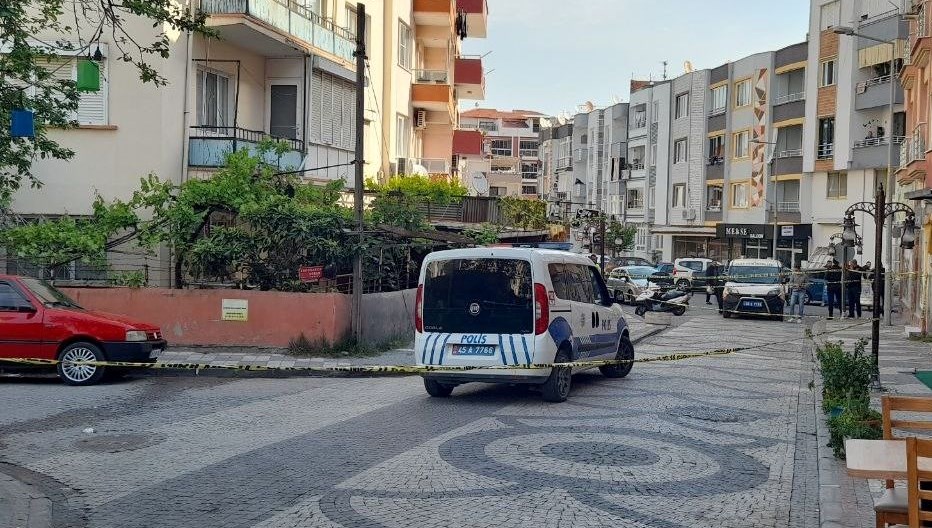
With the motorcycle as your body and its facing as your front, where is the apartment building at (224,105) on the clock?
The apartment building is roughly at 10 o'clock from the motorcycle.

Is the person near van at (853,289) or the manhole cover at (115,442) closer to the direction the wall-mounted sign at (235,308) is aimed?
the manhole cover

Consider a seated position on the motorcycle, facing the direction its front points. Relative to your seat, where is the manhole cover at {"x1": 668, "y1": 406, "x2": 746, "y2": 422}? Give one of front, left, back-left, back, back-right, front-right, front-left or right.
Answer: left

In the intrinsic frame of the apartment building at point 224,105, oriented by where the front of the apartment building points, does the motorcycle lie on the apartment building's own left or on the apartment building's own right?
on the apartment building's own left

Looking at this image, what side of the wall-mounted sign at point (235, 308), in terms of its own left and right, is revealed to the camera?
front

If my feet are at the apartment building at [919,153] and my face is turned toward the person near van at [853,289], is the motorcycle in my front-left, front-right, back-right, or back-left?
front-left

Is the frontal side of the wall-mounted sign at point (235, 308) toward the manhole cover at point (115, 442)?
yes

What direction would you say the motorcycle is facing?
to the viewer's left

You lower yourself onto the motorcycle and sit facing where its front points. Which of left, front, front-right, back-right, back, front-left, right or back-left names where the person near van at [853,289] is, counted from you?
back

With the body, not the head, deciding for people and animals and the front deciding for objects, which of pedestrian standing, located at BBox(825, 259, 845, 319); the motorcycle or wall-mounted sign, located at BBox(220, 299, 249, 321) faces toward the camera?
the wall-mounted sign

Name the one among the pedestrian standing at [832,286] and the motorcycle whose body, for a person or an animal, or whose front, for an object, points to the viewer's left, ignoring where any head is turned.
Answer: the motorcycle

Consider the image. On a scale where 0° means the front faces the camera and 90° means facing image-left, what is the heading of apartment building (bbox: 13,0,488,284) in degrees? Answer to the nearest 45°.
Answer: approximately 315°

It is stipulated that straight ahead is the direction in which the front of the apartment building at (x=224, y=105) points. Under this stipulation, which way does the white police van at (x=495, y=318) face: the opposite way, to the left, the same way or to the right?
to the left
